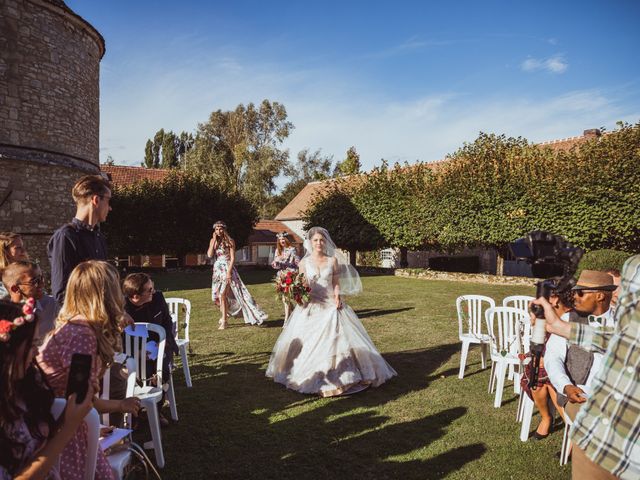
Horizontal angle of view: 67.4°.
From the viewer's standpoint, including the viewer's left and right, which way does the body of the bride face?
facing the viewer

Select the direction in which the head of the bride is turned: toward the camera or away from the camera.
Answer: toward the camera

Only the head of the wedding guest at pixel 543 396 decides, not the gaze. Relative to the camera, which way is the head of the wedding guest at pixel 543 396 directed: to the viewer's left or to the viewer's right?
to the viewer's left

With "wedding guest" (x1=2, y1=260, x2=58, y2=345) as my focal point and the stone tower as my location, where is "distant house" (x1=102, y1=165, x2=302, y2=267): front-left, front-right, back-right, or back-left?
back-left

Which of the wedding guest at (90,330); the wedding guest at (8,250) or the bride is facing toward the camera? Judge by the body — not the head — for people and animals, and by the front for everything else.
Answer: the bride

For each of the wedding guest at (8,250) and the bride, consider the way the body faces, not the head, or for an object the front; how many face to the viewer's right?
1

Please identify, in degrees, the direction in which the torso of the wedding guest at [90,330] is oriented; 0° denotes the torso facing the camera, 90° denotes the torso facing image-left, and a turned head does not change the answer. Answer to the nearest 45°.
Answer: approximately 225°

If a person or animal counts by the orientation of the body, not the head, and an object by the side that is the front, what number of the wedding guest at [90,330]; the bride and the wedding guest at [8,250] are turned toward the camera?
1

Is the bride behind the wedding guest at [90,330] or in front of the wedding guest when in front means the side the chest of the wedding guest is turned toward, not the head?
in front

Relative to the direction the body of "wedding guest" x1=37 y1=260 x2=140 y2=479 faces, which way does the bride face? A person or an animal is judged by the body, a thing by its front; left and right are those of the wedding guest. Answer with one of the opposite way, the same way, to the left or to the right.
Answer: the opposite way

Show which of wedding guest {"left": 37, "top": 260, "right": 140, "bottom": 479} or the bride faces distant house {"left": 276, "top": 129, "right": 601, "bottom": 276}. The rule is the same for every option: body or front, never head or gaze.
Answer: the wedding guest

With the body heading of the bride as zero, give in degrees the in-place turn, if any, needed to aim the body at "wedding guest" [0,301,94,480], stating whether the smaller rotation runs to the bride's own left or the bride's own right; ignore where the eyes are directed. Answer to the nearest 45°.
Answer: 0° — they already face them

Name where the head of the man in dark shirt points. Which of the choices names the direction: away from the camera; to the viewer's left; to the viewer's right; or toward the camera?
to the viewer's right

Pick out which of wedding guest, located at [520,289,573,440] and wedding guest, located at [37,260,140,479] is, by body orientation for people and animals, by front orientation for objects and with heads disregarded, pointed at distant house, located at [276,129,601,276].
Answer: wedding guest, located at [37,260,140,479]

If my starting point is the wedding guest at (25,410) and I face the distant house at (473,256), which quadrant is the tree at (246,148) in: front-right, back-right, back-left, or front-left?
front-left

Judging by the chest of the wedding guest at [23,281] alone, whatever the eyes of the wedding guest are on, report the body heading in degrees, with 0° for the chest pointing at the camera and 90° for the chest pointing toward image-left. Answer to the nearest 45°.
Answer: approximately 315°

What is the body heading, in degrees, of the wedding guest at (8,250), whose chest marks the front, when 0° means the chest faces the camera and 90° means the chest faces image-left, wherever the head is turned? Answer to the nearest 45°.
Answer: approximately 270°
